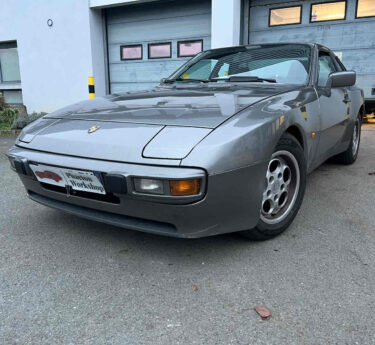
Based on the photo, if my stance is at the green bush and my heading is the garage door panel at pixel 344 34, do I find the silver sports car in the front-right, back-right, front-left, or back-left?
front-right

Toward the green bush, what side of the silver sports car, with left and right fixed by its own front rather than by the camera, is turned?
right

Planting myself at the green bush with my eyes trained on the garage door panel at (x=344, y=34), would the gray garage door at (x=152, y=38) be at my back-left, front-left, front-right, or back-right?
front-left

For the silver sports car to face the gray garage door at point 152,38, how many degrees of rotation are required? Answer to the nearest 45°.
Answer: approximately 135° to its right

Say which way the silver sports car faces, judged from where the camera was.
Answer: facing the viewer and to the left of the viewer

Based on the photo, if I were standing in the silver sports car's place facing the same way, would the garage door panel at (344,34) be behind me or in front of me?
behind
